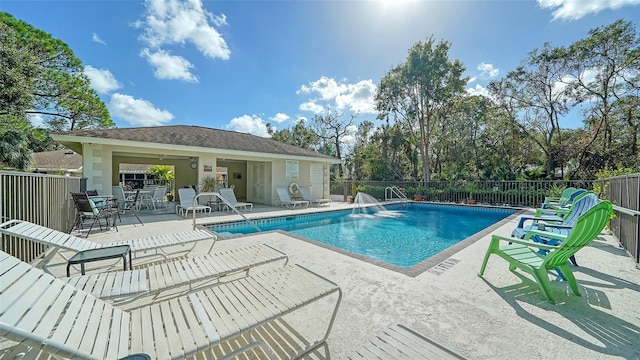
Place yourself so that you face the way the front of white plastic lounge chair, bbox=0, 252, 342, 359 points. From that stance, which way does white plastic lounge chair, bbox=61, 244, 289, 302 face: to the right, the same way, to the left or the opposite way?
the same way

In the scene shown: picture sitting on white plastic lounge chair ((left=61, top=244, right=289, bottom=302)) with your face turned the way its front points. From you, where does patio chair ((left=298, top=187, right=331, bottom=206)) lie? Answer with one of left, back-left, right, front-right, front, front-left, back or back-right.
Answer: front

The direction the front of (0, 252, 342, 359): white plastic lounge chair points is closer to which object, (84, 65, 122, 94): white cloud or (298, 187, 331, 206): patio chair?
the patio chair

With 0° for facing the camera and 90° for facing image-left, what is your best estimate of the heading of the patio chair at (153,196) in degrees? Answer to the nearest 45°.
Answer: approximately 45°

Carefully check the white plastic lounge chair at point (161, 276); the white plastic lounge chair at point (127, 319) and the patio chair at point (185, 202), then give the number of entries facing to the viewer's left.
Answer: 0

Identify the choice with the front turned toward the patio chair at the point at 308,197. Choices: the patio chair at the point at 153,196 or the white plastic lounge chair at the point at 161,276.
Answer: the white plastic lounge chair

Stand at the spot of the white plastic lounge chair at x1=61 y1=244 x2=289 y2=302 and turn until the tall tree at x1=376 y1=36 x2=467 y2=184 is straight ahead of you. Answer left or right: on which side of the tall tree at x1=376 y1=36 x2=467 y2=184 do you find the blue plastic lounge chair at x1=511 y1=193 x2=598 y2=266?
right

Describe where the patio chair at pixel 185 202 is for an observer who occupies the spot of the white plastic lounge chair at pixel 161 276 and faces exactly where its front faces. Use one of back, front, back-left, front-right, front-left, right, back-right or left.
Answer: front-left

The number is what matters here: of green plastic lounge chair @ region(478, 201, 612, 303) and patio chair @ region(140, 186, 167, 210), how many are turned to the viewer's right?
0

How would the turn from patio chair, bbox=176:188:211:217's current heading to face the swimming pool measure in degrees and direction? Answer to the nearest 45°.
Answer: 0° — it already faces it

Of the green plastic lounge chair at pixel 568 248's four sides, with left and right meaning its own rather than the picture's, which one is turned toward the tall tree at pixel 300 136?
front

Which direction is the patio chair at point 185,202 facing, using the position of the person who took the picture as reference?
facing the viewer and to the right of the viewer
